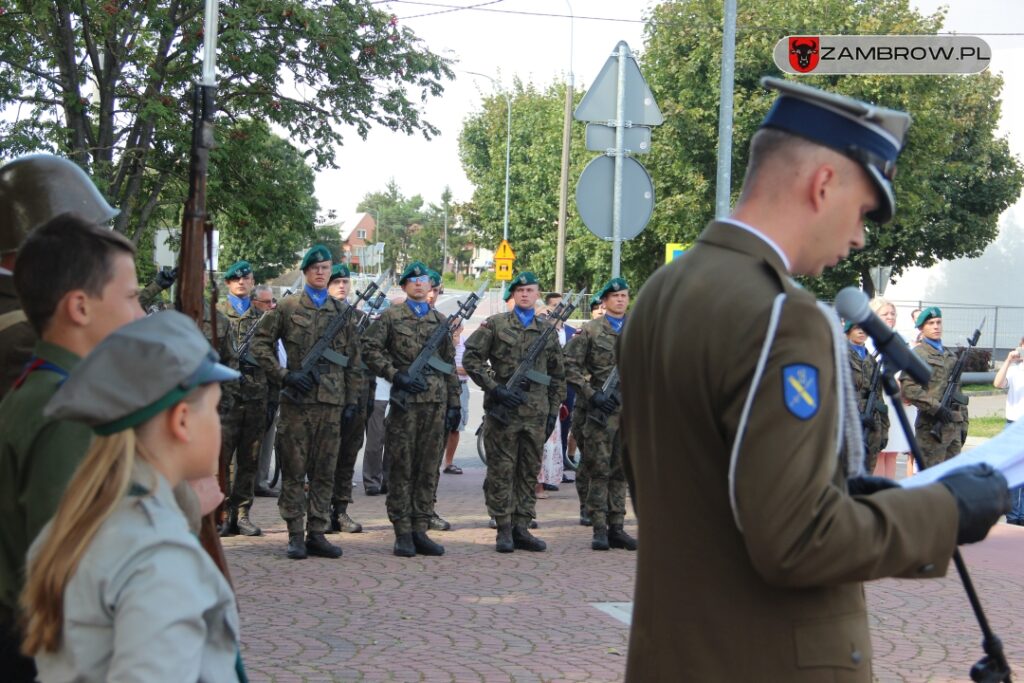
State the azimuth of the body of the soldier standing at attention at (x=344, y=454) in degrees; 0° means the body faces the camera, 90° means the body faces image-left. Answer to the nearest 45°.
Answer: approximately 0°

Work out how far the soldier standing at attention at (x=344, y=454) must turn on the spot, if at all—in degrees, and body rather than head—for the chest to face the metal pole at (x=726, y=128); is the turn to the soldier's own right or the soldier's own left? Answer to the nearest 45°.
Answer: approximately 90° to the soldier's own left

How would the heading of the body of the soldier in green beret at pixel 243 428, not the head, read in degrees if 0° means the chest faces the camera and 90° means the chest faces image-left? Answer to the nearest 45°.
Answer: approximately 0°

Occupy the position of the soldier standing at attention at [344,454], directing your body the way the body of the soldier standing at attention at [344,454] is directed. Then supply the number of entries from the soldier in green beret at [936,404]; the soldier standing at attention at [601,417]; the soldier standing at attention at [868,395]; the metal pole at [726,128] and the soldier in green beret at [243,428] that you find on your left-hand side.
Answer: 4

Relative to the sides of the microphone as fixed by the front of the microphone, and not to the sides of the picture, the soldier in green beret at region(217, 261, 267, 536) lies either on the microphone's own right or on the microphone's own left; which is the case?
on the microphone's own right

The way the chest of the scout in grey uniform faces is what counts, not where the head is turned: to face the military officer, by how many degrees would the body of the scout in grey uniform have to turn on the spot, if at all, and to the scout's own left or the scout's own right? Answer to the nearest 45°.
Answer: approximately 45° to the scout's own right

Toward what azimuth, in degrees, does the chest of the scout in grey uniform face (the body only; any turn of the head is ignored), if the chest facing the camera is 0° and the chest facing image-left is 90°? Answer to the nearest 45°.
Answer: approximately 225°

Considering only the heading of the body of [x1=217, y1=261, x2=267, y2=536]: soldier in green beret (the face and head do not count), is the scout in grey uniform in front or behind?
in front

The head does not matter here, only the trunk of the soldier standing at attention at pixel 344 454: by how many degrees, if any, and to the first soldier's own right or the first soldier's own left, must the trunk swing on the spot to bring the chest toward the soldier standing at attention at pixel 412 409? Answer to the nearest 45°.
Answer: approximately 45° to the first soldier's own left

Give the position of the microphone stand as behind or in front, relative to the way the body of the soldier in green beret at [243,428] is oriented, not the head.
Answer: in front

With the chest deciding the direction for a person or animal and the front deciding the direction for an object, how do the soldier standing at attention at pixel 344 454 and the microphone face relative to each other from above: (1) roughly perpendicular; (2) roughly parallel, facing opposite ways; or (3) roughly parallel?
roughly perpendicular
